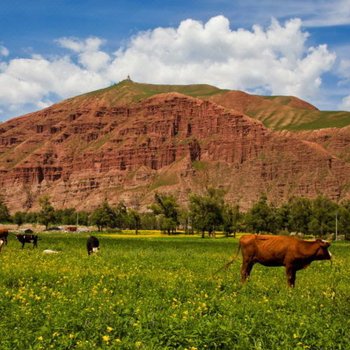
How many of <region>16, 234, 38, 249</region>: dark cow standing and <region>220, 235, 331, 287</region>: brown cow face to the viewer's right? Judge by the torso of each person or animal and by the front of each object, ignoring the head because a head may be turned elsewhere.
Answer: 1

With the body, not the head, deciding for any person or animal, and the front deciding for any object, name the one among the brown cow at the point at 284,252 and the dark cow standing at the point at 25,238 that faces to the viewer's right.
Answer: the brown cow

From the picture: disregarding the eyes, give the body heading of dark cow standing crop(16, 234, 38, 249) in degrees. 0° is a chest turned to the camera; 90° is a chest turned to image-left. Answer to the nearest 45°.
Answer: approximately 90°

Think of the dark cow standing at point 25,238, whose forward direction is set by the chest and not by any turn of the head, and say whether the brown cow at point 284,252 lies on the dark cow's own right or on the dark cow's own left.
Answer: on the dark cow's own left

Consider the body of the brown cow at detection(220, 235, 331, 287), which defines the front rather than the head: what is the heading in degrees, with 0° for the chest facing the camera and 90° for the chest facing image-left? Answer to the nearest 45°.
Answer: approximately 270°

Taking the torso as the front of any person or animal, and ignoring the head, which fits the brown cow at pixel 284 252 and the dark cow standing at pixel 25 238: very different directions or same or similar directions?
very different directions

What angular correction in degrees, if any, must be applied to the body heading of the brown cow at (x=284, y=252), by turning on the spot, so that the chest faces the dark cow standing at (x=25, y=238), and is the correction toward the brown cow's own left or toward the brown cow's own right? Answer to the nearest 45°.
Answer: approximately 135° to the brown cow's own left
